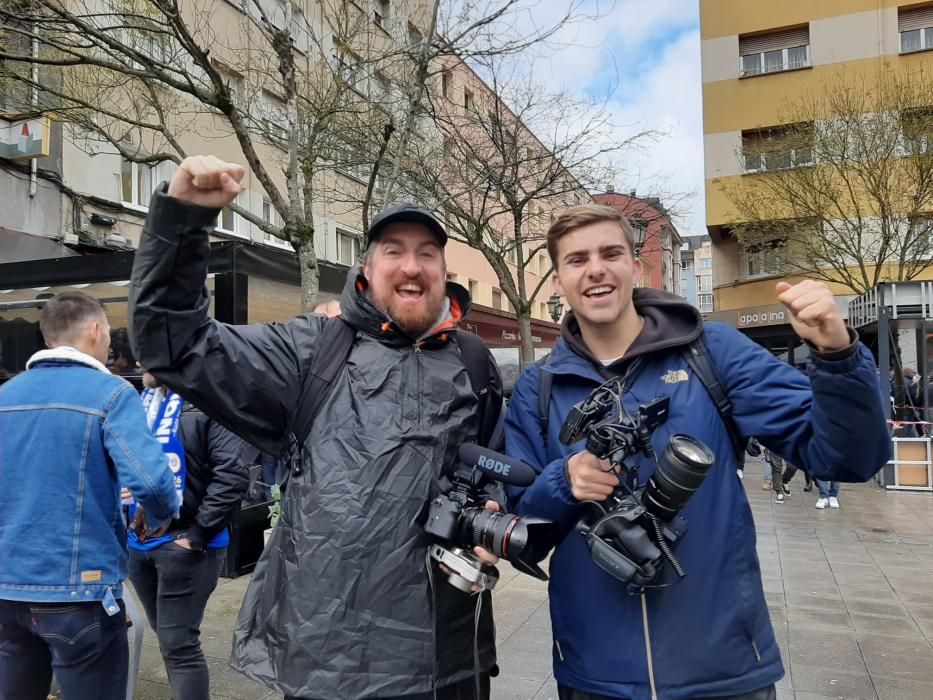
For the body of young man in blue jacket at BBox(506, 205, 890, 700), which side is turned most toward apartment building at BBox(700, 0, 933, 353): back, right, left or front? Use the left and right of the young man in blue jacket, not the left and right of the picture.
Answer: back

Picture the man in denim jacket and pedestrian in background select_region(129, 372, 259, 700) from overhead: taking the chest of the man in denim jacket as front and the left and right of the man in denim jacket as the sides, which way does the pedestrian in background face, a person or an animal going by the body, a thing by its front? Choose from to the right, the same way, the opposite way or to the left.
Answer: the opposite way

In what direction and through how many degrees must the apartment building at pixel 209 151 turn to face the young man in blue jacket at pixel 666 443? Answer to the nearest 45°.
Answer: approximately 45° to its right

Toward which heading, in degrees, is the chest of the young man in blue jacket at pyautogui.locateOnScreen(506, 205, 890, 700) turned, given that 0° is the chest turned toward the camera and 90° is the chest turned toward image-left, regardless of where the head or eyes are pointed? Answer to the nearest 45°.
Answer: approximately 0°

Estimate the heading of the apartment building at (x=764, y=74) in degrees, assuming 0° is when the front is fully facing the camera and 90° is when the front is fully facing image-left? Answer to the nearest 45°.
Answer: approximately 45°

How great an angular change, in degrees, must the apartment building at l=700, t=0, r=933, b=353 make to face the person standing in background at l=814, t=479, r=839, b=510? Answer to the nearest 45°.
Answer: approximately 45° to its left

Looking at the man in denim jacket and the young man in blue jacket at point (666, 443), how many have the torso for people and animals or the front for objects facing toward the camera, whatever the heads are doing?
1

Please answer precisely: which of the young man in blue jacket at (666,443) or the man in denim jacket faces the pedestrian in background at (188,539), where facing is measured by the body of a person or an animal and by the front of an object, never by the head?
the man in denim jacket

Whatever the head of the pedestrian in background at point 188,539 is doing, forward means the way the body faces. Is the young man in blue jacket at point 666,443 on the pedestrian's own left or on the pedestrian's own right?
on the pedestrian's own left

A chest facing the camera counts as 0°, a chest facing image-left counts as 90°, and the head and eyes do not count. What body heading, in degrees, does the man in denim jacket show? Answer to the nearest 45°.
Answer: approximately 225°

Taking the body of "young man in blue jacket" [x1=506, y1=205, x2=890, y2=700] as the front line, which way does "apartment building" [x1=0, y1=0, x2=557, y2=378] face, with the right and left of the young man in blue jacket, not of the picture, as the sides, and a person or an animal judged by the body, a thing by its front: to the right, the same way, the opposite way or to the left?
to the left

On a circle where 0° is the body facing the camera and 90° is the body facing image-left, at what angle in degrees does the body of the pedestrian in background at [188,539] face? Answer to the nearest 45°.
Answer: approximately 45°

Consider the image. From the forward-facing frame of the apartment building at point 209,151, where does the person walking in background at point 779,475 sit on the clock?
The person walking in background is roughly at 11 o'clock from the apartment building.

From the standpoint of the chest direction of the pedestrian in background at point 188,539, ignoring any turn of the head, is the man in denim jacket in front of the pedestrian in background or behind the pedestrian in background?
in front

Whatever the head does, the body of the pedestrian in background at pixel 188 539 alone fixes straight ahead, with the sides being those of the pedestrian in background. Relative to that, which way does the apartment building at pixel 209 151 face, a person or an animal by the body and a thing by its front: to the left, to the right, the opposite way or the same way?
to the left

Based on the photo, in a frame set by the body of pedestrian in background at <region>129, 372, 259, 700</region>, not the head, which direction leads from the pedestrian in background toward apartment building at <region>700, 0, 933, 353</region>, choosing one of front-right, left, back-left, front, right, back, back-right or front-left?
back
